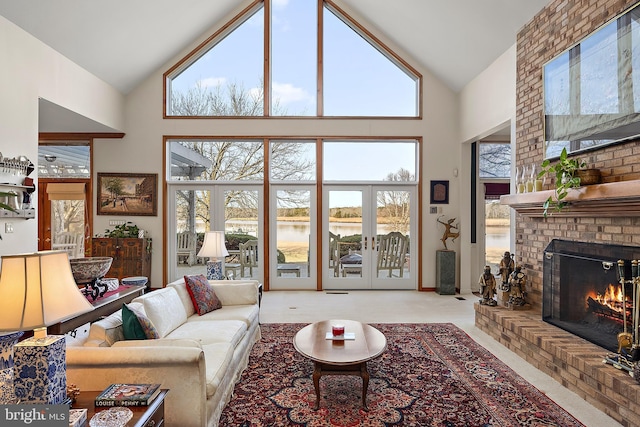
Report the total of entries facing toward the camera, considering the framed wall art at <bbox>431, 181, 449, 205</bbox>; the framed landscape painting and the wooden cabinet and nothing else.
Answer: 3

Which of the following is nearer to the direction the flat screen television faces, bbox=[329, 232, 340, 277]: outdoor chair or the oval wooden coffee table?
the oval wooden coffee table

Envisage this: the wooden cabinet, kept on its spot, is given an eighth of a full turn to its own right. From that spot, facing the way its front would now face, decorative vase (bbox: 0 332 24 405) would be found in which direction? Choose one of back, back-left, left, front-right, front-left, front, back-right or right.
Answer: front-left

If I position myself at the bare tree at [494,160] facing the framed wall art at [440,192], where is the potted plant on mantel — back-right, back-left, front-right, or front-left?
front-left

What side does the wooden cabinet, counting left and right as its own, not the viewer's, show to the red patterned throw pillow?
front

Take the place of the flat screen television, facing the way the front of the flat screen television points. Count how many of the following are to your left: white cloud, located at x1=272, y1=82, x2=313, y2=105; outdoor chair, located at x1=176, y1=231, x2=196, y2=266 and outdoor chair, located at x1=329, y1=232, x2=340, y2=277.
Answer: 0

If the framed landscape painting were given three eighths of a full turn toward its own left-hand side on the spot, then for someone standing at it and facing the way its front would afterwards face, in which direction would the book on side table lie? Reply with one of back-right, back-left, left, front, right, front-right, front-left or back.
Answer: back-right

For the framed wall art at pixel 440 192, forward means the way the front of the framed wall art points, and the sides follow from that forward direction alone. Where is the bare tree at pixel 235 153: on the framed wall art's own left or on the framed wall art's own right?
on the framed wall art's own right

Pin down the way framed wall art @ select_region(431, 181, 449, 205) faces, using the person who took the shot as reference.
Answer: facing the viewer

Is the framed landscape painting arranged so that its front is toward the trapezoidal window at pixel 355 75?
no

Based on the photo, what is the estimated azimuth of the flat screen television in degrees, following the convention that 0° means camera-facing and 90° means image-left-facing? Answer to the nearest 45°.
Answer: approximately 45°

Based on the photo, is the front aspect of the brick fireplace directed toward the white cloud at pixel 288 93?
no

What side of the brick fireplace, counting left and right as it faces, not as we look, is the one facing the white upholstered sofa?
front

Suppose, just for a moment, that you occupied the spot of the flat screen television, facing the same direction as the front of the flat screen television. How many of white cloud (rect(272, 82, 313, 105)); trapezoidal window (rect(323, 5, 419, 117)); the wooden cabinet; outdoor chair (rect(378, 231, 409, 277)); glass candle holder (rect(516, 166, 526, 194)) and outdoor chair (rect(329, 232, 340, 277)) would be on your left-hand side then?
0

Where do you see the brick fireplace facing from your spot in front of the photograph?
facing the viewer and to the left of the viewer

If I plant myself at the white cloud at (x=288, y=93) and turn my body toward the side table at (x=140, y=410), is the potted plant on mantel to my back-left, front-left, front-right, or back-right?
front-left
